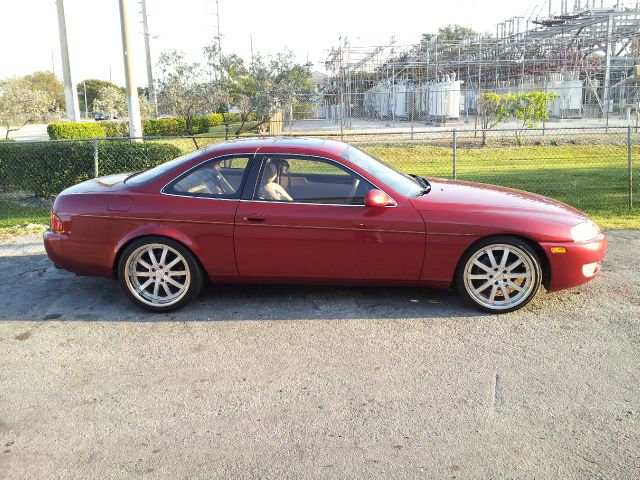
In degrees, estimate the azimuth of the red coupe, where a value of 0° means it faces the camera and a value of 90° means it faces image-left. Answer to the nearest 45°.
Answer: approximately 270°

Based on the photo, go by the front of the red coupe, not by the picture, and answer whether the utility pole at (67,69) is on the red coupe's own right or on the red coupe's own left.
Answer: on the red coupe's own left

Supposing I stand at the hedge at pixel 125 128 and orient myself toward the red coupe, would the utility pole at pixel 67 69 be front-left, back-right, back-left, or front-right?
back-right

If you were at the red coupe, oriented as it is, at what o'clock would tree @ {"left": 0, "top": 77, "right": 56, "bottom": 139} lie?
The tree is roughly at 8 o'clock from the red coupe.

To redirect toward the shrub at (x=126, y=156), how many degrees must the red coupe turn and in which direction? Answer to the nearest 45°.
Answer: approximately 135° to its left

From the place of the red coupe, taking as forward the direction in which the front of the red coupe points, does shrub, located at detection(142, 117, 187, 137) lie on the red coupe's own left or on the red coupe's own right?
on the red coupe's own left

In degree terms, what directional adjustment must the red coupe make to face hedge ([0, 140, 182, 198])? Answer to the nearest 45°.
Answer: approximately 135° to its left

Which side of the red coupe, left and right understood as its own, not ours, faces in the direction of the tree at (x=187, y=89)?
left

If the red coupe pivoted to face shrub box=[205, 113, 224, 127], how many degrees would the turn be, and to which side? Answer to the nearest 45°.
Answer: approximately 90° to its left

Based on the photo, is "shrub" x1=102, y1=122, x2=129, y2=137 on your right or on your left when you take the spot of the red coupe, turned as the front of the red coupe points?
on your left

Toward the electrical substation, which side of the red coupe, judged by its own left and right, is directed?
left

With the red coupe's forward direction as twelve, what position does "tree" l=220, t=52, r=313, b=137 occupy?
The tree is roughly at 9 o'clock from the red coupe.

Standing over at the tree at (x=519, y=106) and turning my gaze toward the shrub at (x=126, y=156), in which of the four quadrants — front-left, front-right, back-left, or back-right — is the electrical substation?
back-right

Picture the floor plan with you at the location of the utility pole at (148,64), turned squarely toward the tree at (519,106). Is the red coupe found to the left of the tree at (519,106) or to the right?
right
